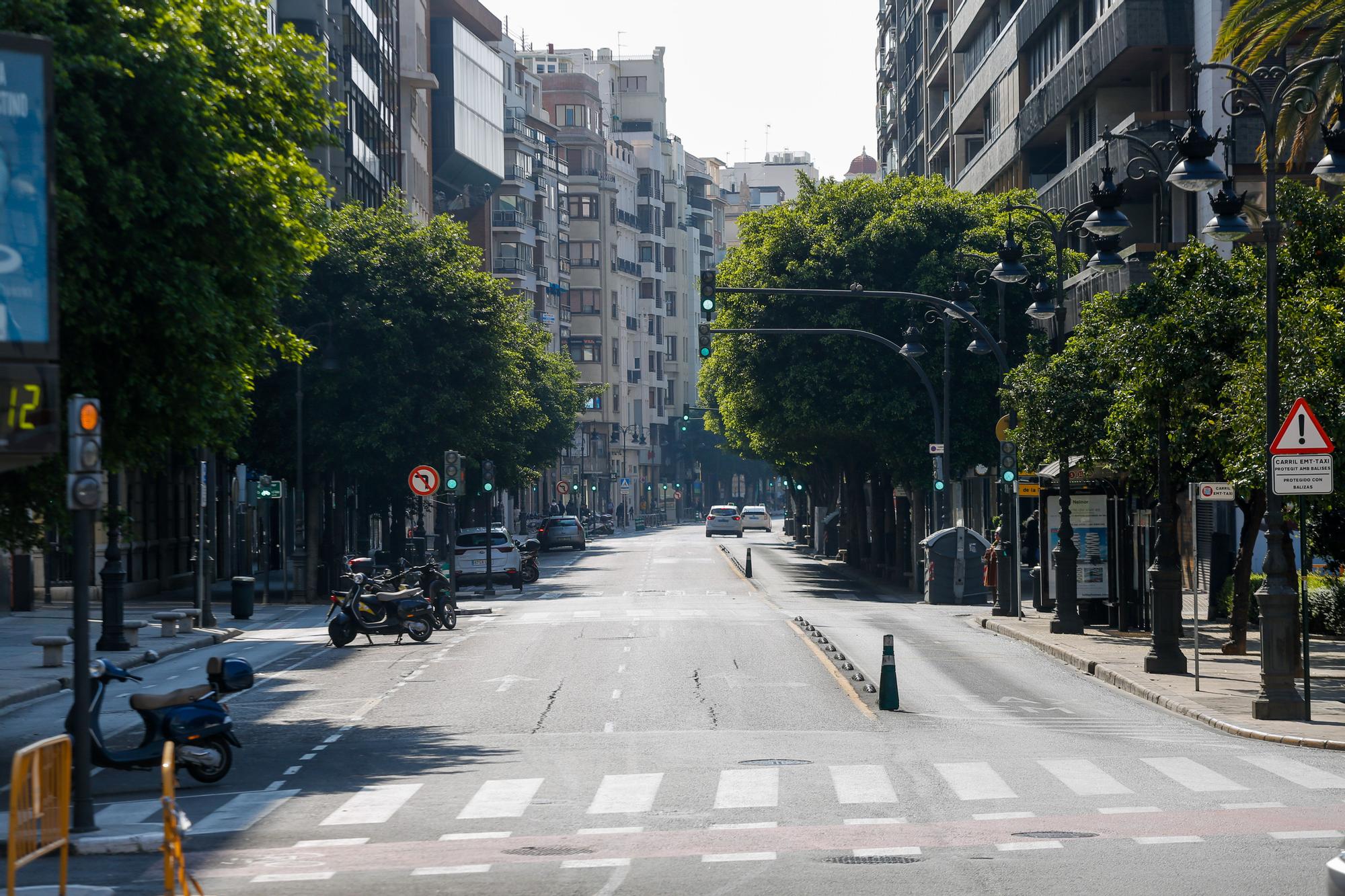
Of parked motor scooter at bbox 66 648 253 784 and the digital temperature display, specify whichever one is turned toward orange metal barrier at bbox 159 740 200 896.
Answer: the digital temperature display

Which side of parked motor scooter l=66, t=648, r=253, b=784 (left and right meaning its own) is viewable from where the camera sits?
left

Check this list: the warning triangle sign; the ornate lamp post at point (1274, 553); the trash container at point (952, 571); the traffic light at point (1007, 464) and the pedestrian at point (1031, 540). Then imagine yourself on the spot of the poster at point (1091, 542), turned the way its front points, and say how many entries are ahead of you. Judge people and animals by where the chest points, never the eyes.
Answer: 2

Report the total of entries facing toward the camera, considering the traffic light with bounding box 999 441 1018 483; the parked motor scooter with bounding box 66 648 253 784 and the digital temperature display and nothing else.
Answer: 2

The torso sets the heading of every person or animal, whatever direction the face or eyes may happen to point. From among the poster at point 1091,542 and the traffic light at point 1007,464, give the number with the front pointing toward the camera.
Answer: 2

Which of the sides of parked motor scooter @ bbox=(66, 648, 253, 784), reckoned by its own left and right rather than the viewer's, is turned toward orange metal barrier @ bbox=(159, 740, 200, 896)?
left

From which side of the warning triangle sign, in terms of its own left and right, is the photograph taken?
front

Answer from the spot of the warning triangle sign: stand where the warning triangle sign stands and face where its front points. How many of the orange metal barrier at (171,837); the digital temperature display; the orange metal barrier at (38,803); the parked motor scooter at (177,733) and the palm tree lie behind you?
1

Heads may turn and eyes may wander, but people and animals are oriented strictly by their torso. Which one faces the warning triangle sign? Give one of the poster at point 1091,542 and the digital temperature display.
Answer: the poster

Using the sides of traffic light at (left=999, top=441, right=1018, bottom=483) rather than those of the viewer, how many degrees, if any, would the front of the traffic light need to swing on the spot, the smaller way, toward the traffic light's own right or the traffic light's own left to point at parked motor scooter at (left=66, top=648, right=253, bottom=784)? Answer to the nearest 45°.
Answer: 0° — it already faces it

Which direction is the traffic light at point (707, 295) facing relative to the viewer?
toward the camera

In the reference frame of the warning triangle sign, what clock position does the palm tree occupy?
The palm tree is roughly at 6 o'clock from the warning triangle sign.

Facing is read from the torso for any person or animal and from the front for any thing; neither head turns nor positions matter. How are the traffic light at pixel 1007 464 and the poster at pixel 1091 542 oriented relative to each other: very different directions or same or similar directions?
same or similar directions

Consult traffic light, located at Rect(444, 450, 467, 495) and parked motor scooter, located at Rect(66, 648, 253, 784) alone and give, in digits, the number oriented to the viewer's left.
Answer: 1

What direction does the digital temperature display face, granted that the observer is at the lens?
facing the viewer

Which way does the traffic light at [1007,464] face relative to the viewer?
toward the camera

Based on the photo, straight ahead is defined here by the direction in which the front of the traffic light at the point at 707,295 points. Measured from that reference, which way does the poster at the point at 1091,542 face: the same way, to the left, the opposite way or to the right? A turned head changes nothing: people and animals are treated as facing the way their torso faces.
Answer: the same way

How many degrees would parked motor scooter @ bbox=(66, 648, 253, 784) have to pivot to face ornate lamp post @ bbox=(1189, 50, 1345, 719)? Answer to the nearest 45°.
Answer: approximately 180°

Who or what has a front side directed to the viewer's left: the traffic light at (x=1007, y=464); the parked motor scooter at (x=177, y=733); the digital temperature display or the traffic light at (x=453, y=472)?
the parked motor scooter
